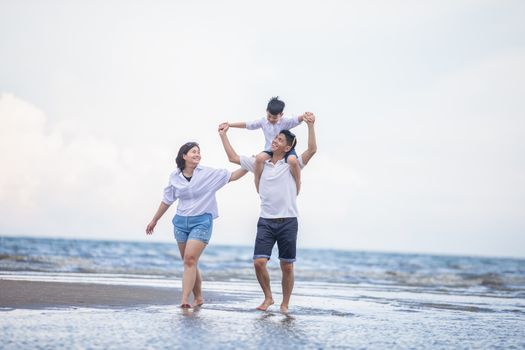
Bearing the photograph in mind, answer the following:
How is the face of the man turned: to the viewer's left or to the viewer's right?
to the viewer's left

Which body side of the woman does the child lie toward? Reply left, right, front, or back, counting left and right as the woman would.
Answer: left

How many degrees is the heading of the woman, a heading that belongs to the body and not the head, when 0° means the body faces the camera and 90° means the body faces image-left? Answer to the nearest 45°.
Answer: approximately 0°

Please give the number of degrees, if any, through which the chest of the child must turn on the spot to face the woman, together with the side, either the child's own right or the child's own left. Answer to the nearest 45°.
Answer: approximately 90° to the child's own right

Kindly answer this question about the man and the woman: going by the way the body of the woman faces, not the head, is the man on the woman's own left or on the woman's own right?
on the woman's own left

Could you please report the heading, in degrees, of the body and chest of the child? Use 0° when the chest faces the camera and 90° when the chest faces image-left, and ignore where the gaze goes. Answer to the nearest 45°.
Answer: approximately 0°

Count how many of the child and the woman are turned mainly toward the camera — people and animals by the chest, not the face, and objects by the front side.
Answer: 2
